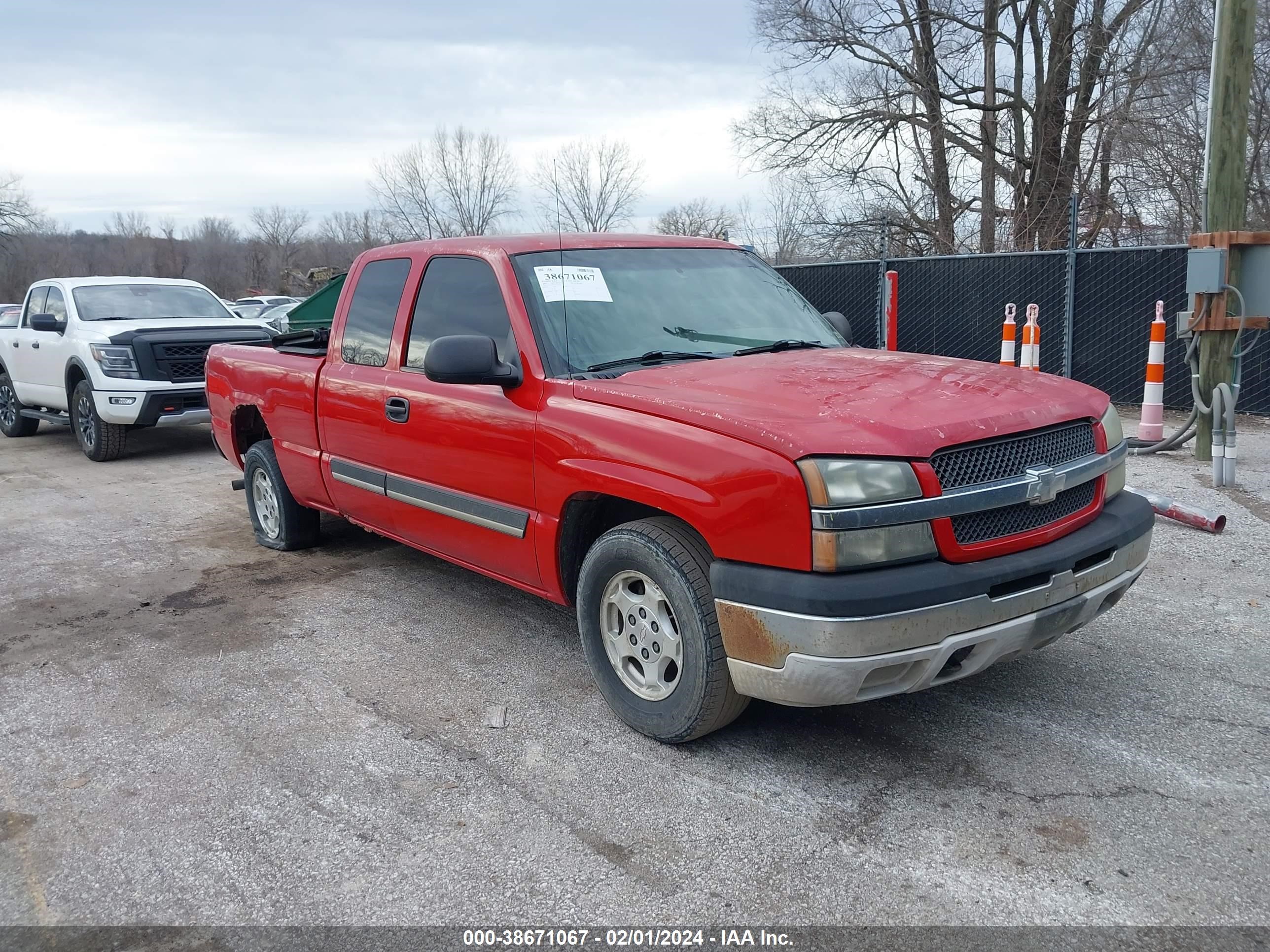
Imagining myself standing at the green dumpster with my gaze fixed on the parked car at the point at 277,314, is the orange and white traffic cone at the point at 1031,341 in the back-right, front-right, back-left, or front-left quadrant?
back-right

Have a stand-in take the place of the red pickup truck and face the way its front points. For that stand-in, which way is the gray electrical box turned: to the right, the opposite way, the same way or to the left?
to the right

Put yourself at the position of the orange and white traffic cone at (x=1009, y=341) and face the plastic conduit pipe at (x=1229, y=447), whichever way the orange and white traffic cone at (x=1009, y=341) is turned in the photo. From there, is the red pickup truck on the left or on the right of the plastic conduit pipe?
right

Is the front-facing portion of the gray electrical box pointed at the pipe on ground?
yes

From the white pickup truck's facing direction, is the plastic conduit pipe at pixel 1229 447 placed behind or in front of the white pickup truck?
in front

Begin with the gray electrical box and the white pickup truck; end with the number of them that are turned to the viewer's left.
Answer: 0

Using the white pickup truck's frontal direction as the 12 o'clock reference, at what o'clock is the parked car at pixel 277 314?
The parked car is roughly at 8 o'clock from the white pickup truck.

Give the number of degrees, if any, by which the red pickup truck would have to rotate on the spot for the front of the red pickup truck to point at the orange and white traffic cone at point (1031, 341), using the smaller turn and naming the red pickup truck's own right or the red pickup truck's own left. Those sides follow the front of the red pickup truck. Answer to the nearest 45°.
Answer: approximately 90° to the red pickup truck's own left

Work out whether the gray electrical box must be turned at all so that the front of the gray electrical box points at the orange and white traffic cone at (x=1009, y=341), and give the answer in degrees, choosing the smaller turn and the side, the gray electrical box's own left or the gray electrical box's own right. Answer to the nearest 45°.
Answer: approximately 135° to the gray electrical box's own right

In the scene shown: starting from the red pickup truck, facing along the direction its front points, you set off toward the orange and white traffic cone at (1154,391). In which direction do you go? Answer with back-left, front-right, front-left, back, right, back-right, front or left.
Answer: left

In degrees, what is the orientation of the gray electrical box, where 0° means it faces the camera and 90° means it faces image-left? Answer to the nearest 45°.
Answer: approximately 0°

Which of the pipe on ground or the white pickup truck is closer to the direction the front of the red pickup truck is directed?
the pipe on ground

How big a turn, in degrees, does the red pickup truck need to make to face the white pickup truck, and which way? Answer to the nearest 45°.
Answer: approximately 180°

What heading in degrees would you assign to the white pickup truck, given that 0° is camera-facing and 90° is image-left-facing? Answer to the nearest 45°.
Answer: approximately 315°
